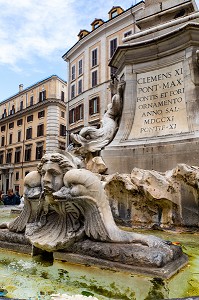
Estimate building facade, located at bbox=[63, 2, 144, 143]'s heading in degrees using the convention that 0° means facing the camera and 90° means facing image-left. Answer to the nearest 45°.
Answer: approximately 45°

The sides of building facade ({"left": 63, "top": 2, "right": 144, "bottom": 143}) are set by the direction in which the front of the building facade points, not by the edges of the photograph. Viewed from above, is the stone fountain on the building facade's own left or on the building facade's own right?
on the building facade's own left
